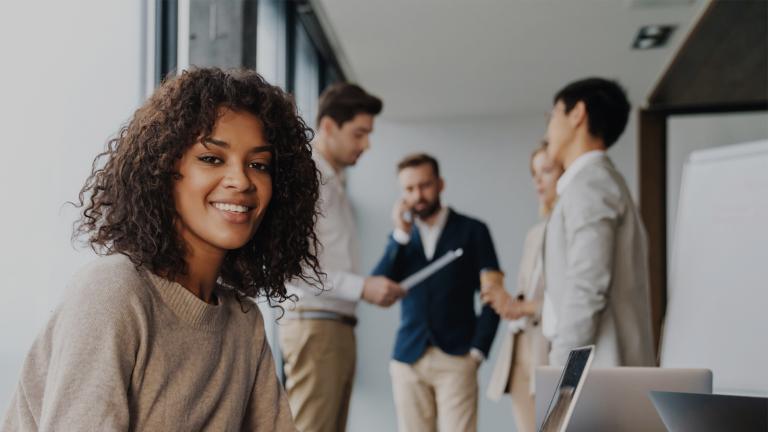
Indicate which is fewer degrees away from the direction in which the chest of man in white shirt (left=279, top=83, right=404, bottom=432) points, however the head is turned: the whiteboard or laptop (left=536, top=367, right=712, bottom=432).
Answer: the whiteboard

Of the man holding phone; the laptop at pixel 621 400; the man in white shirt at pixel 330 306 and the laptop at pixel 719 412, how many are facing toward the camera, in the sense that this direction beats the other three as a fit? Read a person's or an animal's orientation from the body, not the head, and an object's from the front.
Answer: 1

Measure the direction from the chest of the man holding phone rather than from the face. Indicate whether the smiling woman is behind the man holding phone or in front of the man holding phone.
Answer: in front

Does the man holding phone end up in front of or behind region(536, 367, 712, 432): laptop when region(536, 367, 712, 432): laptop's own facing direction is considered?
in front

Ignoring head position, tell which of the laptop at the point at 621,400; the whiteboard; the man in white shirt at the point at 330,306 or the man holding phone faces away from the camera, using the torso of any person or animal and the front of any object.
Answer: the laptop

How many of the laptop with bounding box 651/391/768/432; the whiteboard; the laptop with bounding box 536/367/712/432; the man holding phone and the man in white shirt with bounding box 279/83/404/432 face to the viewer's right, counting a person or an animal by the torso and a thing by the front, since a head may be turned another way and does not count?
1

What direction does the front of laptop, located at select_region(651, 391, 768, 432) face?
away from the camera

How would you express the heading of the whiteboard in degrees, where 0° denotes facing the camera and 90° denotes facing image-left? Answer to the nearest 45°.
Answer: approximately 45°

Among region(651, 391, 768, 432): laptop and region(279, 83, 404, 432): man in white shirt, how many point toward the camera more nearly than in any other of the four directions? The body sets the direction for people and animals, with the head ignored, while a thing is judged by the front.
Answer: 0

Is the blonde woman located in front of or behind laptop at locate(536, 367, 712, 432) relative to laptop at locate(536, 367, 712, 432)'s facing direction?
in front

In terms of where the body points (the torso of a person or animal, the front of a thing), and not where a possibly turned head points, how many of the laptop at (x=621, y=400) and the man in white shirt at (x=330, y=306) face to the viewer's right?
1

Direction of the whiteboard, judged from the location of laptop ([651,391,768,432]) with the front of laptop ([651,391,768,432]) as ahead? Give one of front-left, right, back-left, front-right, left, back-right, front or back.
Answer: front
